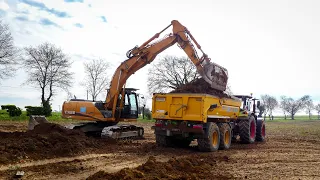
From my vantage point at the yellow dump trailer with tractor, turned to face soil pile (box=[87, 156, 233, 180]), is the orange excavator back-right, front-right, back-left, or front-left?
back-right

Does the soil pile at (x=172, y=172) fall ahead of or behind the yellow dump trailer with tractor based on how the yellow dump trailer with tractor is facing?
behind

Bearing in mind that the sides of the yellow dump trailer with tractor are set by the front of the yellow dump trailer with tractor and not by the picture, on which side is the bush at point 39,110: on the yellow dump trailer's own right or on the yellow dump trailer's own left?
on the yellow dump trailer's own left

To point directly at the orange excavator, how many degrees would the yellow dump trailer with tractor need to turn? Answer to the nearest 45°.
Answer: approximately 90° to its left

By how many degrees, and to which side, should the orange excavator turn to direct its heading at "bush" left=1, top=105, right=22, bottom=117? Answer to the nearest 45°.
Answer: approximately 135° to its left

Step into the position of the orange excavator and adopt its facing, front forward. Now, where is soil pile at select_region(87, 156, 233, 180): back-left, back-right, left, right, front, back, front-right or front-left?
right

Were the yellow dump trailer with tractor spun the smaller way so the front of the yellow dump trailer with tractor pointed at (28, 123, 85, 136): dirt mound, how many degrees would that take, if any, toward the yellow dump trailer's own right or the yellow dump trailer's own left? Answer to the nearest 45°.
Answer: approximately 135° to the yellow dump trailer's own left

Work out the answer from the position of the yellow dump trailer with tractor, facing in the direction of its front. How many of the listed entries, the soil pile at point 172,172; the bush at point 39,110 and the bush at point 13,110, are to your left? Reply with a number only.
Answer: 2

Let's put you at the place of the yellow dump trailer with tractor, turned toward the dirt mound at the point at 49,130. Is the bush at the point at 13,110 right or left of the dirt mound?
right

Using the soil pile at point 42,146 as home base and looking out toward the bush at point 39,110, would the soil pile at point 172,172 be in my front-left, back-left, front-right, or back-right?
back-right

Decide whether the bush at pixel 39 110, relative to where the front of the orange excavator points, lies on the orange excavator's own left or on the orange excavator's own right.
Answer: on the orange excavator's own left

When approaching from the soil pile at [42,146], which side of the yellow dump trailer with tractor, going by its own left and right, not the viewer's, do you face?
back

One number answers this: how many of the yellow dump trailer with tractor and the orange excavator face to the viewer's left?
0

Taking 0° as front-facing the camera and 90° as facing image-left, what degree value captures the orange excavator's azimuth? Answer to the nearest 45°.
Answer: approximately 270°

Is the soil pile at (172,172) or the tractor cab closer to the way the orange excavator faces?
the tractor cab

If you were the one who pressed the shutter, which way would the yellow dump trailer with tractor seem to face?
facing away from the viewer and to the right of the viewer

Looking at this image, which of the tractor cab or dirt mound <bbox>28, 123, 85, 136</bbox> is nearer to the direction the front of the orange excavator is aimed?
the tractor cab
